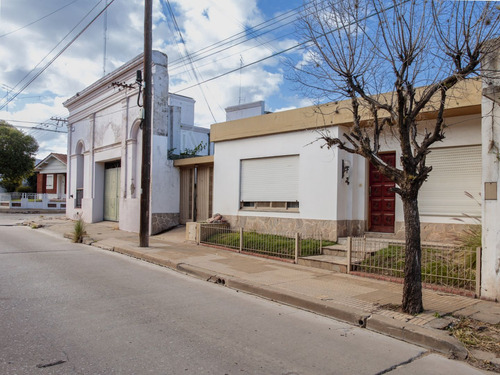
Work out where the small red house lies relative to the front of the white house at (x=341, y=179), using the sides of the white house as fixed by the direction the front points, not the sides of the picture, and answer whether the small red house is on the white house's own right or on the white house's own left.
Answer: on the white house's own right

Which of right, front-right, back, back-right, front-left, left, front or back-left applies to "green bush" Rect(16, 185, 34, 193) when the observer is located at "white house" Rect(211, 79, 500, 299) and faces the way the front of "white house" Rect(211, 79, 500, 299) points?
right

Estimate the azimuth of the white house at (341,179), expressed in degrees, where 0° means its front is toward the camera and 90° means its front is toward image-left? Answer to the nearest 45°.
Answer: approximately 45°

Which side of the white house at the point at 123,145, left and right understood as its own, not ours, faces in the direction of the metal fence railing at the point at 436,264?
left

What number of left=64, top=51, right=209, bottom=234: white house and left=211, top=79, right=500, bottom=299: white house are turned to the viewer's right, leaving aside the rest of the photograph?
0

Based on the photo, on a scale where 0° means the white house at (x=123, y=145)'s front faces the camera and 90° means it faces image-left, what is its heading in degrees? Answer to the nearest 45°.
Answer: approximately 45°

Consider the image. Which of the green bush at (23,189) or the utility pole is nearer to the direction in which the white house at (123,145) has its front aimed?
the utility pole

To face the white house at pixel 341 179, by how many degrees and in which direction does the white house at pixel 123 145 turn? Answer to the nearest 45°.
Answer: approximately 90° to its left

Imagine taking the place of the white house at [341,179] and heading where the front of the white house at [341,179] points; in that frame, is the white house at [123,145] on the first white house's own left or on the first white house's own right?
on the first white house's own right

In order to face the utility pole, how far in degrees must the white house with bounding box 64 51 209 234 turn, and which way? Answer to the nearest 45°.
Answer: approximately 45° to its left
